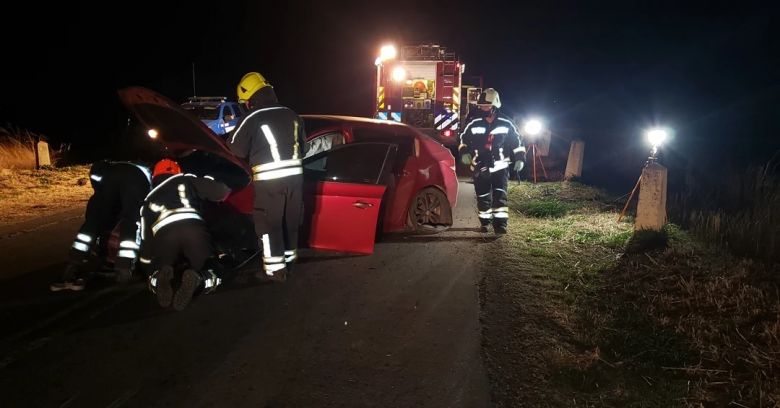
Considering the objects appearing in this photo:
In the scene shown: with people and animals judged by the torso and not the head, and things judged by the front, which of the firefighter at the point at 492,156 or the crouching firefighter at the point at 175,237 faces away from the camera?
the crouching firefighter

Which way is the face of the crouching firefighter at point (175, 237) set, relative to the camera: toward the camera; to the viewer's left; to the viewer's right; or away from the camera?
away from the camera

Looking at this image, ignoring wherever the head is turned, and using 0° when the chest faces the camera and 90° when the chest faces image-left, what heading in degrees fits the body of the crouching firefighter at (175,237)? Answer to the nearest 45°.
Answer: approximately 180°

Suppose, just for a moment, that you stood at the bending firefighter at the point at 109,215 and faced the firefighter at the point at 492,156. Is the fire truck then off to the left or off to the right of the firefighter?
left

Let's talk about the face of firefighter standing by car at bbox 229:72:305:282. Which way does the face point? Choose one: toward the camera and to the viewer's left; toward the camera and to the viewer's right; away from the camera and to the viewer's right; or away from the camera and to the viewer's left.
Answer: away from the camera and to the viewer's left

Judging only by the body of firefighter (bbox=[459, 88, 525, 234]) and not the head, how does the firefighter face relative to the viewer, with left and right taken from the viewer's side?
facing the viewer
